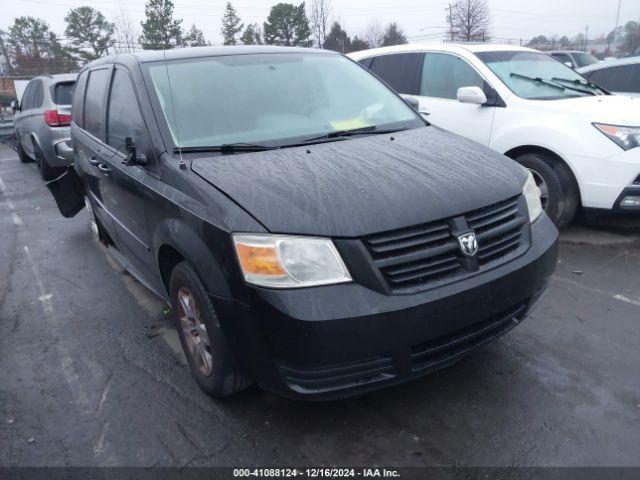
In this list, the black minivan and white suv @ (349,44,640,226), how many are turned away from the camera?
0

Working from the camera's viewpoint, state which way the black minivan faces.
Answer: facing the viewer and to the right of the viewer

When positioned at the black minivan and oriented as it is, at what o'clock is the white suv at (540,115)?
The white suv is roughly at 9 o'clock from the black minivan.

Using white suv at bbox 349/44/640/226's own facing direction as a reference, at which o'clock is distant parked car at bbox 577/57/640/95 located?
The distant parked car is roughly at 8 o'clock from the white suv.

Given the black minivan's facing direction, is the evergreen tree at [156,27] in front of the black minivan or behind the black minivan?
behind

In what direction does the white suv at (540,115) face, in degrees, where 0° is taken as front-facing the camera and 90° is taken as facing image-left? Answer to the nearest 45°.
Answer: approximately 315°

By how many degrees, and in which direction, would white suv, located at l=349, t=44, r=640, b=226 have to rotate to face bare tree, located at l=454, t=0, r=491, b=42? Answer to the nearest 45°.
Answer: approximately 135° to its left

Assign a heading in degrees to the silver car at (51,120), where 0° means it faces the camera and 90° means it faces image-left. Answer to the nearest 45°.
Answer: approximately 135°

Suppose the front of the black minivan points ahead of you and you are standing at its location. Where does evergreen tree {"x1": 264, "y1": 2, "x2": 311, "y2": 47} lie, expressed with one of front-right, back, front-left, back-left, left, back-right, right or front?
back-left

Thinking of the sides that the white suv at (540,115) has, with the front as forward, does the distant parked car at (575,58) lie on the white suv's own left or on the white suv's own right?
on the white suv's own left
